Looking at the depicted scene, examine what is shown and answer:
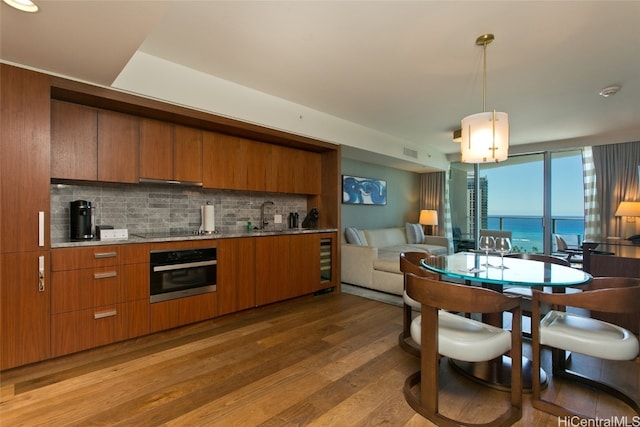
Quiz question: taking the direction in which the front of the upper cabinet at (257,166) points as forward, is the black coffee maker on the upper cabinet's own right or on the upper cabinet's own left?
on the upper cabinet's own right

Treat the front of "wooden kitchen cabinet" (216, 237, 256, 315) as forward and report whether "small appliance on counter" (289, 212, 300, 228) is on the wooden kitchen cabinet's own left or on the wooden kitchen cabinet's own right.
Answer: on the wooden kitchen cabinet's own left

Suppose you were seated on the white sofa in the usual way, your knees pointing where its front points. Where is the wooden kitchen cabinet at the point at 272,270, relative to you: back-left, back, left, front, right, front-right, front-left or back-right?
right

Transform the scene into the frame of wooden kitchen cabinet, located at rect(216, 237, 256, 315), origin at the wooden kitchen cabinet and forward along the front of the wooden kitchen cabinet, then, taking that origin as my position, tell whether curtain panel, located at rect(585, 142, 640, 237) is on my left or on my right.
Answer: on my left

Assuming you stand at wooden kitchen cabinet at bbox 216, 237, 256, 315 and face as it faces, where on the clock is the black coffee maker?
The black coffee maker is roughly at 4 o'clock from the wooden kitchen cabinet.

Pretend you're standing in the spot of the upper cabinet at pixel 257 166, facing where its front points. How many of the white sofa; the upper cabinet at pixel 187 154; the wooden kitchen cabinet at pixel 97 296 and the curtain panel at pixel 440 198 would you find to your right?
2

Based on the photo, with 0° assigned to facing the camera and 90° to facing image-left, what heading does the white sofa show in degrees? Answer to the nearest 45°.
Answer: approximately 315°

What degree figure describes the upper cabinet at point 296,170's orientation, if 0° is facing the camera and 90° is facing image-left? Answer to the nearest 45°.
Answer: approximately 315°

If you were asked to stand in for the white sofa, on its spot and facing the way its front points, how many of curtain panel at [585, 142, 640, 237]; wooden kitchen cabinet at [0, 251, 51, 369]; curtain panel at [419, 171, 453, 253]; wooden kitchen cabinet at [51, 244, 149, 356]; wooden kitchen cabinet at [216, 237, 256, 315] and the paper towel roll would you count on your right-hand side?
4

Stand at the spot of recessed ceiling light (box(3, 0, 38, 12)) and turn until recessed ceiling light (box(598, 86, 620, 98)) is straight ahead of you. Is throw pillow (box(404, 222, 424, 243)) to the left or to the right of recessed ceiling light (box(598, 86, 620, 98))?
left

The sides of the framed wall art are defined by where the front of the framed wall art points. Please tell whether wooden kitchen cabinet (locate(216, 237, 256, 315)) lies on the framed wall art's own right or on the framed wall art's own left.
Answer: on the framed wall art's own right
